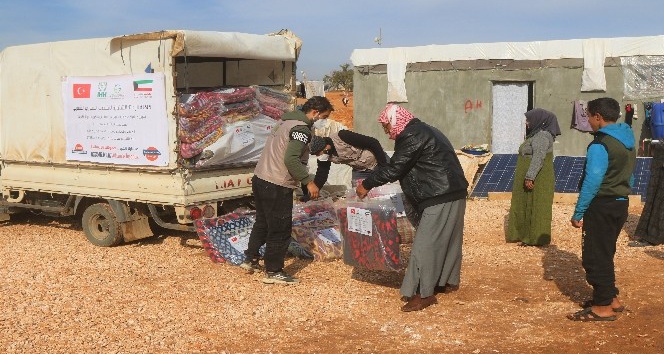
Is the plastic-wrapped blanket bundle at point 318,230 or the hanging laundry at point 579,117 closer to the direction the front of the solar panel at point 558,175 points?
the plastic-wrapped blanket bundle

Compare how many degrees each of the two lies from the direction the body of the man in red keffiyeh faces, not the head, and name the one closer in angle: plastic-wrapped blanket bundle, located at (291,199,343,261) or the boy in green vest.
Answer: the plastic-wrapped blanket bundle

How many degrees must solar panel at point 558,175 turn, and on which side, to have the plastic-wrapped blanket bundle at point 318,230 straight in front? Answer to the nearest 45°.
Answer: approximately 45° to its right

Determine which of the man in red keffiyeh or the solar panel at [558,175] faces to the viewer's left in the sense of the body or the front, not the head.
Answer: the man in red keffiyeh

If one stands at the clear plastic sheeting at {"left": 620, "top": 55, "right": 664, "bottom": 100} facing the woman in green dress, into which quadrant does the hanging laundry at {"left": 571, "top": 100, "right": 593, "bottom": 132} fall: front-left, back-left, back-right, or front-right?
front-right

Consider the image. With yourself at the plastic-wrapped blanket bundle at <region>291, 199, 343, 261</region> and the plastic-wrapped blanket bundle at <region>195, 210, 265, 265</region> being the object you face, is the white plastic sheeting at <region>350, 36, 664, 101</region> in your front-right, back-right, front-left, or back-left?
back-right

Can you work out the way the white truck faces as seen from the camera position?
facing away from the viewer and to the left of the viewer

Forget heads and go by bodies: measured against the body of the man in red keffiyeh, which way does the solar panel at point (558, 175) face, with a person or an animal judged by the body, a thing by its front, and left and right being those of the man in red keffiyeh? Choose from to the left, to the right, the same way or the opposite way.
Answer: to the left

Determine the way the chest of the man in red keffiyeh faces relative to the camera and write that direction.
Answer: to the viewer's left

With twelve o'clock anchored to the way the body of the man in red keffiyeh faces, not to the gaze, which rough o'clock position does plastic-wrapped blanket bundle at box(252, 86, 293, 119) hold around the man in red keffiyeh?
The plastic-wrapped blanket bundle is roughly at 2 o'clock from the man in red keffiyeh.

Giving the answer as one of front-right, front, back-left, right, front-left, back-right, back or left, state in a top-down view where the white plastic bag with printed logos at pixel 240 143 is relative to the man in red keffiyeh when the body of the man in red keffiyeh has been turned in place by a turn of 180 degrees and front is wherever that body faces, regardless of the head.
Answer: back-left

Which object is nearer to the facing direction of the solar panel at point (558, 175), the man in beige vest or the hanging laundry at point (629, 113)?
the man in beige vest

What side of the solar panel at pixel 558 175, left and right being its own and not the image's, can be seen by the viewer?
front
